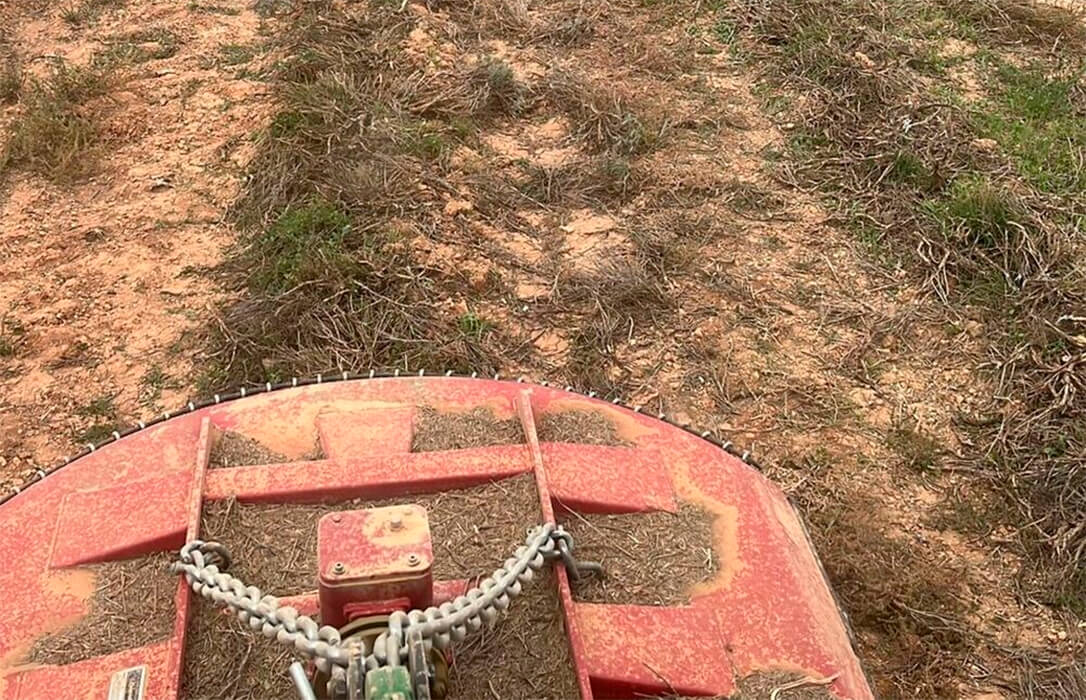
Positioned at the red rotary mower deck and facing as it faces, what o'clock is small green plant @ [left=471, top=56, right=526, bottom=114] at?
The small green plant is roughly at 6 o'clock from the red rotary mower deck.

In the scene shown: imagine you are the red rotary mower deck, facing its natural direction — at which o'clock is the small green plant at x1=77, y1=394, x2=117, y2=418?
The small green plant is roughly at 5 o'clock from the red rotary mower deck.

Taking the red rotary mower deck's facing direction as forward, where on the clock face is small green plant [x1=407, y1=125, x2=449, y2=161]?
The small green plant is roughly at 6 o'clock from the red rotary mower deck.

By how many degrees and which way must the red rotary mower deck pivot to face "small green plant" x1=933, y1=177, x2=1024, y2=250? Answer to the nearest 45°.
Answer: approximately 135° to its left

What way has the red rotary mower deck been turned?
toward the camera

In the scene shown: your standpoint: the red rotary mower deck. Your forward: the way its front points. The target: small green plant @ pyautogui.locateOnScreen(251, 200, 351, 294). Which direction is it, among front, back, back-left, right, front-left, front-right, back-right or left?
back

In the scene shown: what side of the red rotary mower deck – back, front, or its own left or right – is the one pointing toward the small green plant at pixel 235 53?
back

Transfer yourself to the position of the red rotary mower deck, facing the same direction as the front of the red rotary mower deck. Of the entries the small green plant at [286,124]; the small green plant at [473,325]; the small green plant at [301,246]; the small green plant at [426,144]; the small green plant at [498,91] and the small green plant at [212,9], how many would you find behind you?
6

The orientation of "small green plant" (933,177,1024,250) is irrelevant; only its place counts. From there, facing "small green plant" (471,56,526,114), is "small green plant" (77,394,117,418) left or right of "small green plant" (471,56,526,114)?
left

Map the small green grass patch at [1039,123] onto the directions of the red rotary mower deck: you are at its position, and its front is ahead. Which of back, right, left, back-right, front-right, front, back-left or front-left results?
back-left

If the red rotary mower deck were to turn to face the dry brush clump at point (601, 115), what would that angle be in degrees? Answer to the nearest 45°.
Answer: approximately 180°
